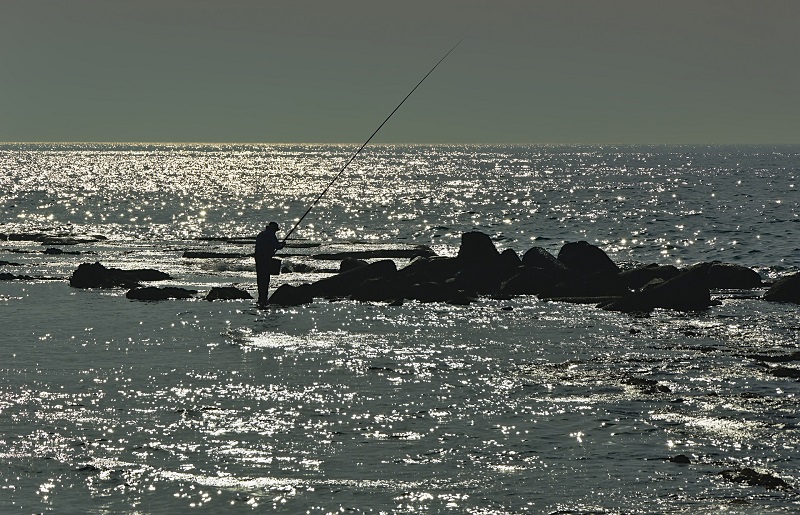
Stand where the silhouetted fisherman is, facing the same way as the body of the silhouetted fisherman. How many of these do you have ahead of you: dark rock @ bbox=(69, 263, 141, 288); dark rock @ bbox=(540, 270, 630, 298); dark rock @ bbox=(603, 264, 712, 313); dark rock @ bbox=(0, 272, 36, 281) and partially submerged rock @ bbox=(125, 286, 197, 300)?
2

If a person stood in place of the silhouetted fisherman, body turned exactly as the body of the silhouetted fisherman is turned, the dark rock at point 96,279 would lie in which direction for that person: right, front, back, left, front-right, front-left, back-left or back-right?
back-left

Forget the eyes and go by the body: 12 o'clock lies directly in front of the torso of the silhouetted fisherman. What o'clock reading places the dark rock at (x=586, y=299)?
The dark rock is roughly at 12 o'clock from the silhouetted fisherman.

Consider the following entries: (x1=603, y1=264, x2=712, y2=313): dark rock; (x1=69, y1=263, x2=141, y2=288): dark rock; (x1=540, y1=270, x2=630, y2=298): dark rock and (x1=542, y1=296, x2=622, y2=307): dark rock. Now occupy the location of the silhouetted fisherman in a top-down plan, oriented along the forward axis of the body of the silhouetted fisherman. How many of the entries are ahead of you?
3

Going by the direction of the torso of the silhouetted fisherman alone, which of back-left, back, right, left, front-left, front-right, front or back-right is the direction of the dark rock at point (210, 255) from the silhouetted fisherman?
left

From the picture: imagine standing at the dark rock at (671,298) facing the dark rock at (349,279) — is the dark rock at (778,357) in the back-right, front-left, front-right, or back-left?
back-left

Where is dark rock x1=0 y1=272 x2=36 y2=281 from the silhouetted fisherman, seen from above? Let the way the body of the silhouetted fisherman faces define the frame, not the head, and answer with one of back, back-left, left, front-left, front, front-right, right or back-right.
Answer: back-left

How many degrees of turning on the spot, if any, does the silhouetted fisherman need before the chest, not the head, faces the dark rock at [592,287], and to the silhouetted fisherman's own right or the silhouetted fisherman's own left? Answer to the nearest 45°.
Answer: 0° — they already face it

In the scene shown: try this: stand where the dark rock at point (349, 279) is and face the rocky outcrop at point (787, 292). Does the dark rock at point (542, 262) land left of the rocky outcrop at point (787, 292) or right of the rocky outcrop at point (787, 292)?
left

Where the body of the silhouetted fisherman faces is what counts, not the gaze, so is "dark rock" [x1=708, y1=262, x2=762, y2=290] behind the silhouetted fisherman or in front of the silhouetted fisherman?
in front

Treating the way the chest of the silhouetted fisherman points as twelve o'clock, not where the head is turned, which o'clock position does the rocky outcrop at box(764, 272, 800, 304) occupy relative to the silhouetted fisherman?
The rocky outcrop is roughly at 12 o'clock from the silhouetted fisherman.

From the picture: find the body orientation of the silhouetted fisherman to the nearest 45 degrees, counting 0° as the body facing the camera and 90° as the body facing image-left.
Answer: approximately 270°

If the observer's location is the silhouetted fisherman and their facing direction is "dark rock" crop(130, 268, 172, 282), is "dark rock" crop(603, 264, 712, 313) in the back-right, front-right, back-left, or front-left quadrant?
back-right

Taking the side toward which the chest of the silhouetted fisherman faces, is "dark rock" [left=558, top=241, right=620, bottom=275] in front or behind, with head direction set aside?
in front

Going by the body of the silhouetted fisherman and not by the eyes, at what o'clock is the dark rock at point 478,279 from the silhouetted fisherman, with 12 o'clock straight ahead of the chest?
The dark rock is roughly at 11 o'clock from the silhouetted fisherman.
